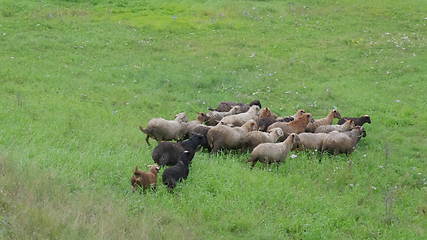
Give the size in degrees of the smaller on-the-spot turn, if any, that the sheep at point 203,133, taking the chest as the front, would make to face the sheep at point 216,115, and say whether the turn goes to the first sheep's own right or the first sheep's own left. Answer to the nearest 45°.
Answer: approximately 90° to the first sheep's own left

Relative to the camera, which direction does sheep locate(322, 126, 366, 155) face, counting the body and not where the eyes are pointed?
to the viewer's right

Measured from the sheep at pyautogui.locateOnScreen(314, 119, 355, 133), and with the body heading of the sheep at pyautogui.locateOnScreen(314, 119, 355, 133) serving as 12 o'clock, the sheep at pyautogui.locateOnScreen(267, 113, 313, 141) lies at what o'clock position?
the sheep at pyautogui.locateOnScreen(267, 113, 313, 141) is roughly at 5 o'clock from the sheep at pyautogui.locateOnScreen(314, 119, 355, 133).

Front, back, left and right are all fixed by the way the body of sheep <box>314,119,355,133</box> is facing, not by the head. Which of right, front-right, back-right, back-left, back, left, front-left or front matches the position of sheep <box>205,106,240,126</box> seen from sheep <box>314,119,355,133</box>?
back

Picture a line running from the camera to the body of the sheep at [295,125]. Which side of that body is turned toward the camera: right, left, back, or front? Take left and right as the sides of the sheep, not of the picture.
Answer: right

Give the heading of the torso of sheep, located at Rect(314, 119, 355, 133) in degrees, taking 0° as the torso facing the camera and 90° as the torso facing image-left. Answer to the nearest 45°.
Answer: approximately 270°

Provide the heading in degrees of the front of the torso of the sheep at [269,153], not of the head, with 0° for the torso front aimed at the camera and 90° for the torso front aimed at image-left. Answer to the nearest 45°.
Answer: approximately 270°

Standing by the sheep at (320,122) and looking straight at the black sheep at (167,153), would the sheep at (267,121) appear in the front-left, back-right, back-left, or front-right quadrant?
front-right

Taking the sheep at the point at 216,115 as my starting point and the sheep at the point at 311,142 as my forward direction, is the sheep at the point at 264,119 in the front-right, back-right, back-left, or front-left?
front-left

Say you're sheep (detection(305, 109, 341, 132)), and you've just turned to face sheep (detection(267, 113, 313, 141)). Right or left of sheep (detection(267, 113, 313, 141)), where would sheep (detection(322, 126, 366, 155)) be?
left

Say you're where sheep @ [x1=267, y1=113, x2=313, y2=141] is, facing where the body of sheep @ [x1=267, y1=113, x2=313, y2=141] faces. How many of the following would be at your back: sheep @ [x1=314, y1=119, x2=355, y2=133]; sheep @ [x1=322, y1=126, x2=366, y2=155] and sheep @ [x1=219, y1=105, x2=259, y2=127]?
1

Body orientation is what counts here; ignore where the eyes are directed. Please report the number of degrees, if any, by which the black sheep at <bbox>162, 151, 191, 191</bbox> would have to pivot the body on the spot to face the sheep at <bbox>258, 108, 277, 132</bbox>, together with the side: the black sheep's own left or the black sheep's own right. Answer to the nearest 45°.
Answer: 0° — it already faces it

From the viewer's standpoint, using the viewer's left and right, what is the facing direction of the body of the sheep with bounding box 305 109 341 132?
facing to the right of the viewer

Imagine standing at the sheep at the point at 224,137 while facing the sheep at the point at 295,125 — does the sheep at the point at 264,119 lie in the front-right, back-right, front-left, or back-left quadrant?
front-left

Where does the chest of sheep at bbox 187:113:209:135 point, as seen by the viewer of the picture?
to the viewer's right
